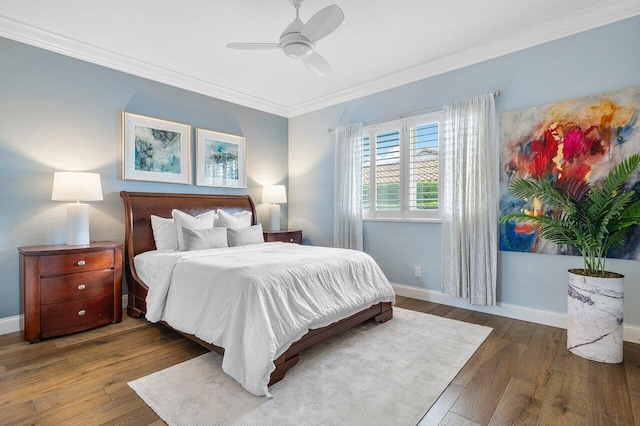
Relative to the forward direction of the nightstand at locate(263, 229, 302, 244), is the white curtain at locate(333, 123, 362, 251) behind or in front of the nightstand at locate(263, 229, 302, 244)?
in front

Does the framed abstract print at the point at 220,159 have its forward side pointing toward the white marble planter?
yes

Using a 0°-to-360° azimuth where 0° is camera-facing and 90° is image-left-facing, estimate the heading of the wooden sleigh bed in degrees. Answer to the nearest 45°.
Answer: approximately 315°

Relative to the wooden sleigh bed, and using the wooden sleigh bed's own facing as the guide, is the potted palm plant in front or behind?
in front

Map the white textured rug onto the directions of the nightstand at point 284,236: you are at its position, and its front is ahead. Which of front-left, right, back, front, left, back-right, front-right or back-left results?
front-right

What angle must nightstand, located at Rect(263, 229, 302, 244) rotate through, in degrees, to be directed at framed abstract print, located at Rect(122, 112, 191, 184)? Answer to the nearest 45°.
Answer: approximately 135° to its right

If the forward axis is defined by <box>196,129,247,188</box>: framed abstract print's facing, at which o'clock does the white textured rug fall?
The white textured rug is roughly at 1 o'clock from the framed abstract print.

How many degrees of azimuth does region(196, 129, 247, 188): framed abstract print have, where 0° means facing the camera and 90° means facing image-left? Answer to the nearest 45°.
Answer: approximately 315°

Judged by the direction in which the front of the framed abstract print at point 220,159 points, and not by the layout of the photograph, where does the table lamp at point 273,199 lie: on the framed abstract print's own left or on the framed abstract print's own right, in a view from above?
on the framed abstract print's own left
